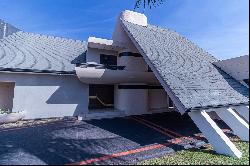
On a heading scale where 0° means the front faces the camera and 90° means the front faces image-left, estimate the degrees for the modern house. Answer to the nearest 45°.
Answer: approximately 0°
